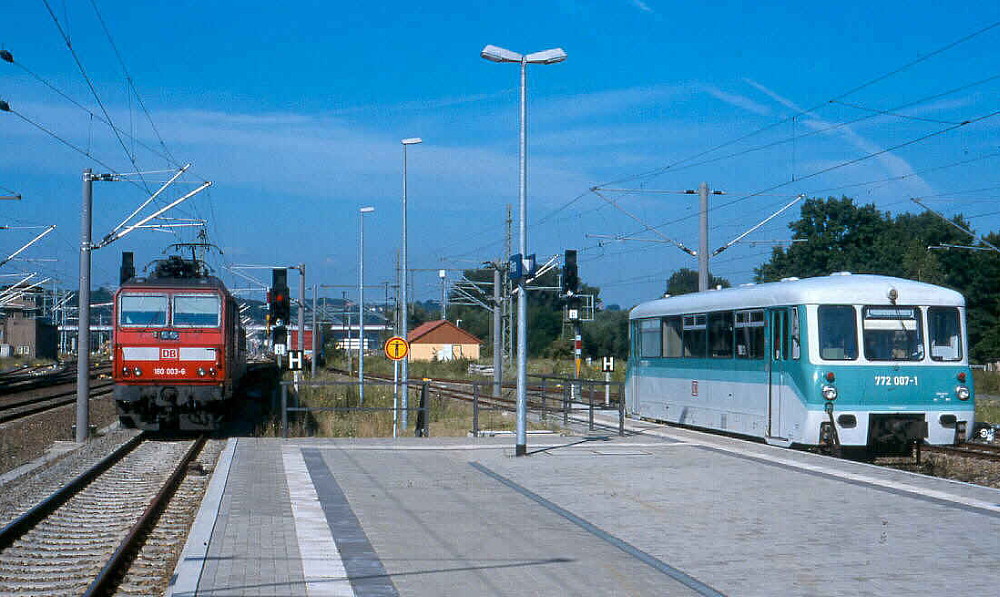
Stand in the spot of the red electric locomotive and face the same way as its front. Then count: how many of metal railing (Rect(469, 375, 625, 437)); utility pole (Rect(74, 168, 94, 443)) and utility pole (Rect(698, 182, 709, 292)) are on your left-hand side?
2

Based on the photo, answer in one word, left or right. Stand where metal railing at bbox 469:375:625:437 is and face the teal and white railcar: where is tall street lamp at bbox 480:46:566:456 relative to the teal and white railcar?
right

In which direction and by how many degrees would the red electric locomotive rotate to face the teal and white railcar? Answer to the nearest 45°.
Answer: approximately 45° to its left

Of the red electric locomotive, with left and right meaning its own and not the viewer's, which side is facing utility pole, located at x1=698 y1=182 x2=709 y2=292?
left

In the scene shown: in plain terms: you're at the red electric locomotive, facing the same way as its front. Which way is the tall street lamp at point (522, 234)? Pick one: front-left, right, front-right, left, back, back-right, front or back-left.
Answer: front-left

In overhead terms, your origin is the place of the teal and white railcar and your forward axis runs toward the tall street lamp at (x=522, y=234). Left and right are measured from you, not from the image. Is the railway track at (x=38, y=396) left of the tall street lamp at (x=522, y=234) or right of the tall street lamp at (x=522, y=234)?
right

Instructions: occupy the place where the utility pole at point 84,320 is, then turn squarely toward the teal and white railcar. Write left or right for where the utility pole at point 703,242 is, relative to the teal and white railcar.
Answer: left

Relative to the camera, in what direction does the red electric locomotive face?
facing the viewer

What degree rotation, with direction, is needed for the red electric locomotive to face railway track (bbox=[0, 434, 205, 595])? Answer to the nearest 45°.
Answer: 0° — it already faces it

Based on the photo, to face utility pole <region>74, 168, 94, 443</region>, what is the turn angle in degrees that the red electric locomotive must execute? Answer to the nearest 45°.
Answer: approximately 45° to its right

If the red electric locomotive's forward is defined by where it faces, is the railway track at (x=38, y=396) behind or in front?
behind

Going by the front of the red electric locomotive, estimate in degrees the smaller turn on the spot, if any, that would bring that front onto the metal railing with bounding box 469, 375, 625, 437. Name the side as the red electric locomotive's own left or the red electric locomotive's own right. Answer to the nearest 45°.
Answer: approximately 90° to the red electric locomotive's own left
